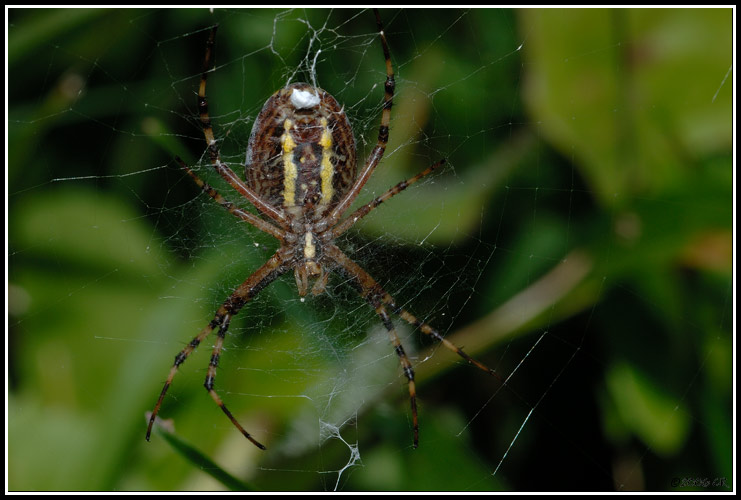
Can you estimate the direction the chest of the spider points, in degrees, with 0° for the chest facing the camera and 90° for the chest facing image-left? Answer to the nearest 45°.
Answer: approximately 0°
